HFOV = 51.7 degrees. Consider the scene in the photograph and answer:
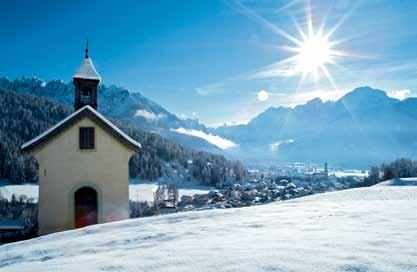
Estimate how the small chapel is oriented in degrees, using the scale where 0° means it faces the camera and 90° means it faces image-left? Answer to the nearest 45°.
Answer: approximately 0°
